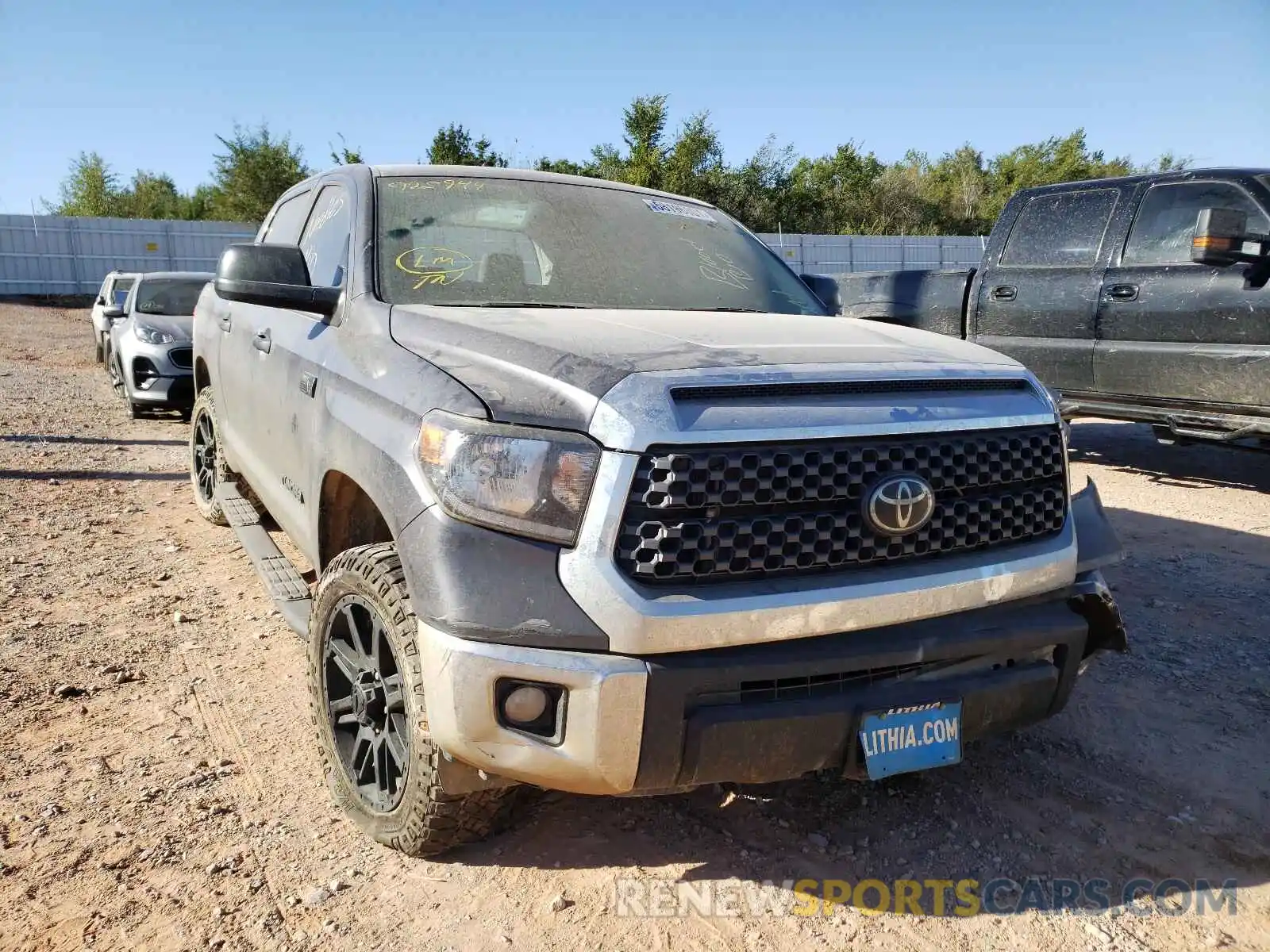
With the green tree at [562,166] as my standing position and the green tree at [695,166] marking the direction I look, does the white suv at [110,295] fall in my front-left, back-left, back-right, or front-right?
back-right

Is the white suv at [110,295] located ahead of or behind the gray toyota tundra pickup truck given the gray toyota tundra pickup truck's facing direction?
behind

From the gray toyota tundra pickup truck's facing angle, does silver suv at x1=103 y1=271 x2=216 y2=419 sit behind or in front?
behind

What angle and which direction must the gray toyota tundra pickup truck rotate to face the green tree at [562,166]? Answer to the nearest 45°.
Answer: approximately 135° to its left

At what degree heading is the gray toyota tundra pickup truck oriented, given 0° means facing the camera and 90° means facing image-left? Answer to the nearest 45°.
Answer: approximately 315°

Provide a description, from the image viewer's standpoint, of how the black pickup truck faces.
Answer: facing the viewer and to the right of the viewer

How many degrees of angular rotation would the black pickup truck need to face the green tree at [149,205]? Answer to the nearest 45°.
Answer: approximately 180°

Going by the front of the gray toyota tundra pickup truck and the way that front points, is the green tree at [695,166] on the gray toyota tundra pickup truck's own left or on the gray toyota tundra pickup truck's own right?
on the gray toyota tundra pickup truck's own left

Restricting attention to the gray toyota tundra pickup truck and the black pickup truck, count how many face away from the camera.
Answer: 0

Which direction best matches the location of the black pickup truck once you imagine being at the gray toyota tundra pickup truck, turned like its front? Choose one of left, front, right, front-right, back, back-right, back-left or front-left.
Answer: left

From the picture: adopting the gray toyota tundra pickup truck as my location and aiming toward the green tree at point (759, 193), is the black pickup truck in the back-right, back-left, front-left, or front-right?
front-right

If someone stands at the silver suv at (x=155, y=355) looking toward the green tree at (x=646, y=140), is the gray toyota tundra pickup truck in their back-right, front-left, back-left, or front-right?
back-right

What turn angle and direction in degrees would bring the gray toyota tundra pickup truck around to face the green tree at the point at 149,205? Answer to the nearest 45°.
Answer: approximately 180°
